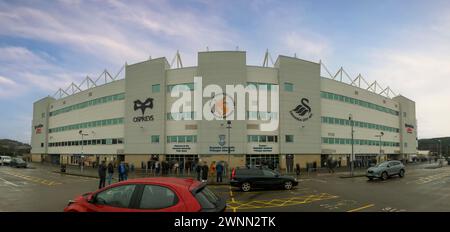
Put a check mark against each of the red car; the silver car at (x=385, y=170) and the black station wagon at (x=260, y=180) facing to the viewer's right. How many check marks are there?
1

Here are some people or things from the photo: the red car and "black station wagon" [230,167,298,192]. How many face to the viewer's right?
1

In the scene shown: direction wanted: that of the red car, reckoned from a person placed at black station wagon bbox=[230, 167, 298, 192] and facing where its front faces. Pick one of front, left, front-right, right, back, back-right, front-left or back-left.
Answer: right

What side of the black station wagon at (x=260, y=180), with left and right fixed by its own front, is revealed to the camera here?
right

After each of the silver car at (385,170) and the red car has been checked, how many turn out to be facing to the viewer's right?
0

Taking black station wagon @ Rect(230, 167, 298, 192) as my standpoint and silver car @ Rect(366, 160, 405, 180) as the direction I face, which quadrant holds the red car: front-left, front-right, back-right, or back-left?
back-right

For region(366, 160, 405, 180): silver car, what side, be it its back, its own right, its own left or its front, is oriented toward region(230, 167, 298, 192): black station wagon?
front

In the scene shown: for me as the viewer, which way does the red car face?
facing away from the viewer and to the left of the viewer

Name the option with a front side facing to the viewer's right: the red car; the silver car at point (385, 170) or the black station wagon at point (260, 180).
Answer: the black station wagon

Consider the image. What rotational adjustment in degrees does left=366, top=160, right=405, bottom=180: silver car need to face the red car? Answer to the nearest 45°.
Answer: approximately 45° to its left

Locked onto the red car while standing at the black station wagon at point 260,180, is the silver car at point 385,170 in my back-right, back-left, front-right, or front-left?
back-left
